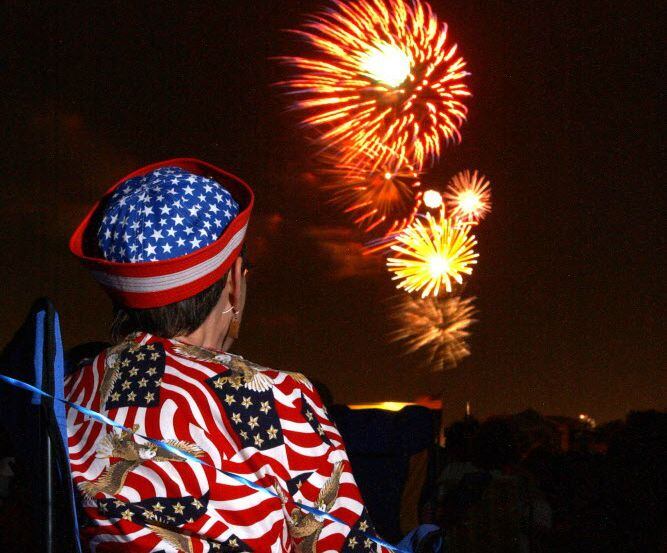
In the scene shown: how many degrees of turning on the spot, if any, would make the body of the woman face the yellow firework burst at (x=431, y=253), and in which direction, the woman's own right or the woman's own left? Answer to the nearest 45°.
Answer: approximately 45° to the woman's own left

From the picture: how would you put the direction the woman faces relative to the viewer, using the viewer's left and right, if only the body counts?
facing away from the viewer and to the right of the viewer

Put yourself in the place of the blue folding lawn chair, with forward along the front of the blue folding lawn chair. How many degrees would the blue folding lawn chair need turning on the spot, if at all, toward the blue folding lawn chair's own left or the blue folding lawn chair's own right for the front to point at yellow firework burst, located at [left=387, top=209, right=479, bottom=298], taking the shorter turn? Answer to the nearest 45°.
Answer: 0° — it already faces it

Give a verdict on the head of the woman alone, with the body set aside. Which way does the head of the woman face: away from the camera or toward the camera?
away from the camera

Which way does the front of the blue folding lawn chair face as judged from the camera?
facing away from the viewer and to the right of the viewer
